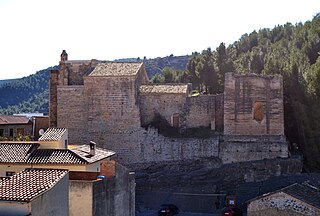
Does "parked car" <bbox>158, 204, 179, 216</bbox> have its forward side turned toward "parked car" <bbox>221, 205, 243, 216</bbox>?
no
